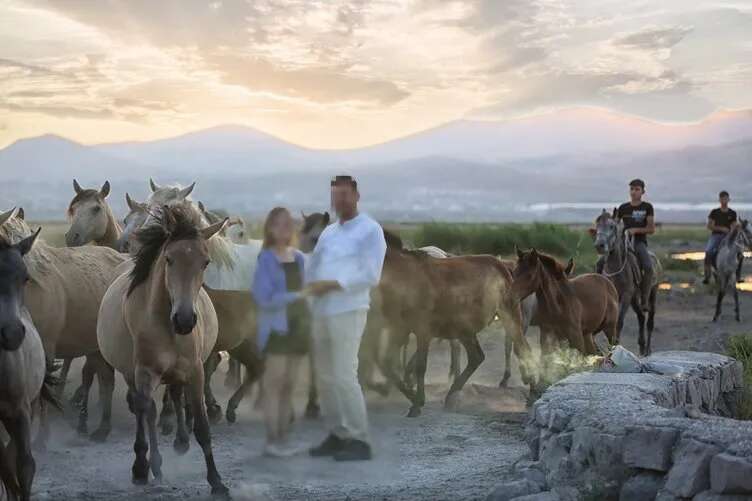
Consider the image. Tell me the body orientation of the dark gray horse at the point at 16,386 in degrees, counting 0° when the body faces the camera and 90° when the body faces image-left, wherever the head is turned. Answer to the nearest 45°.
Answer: approximately 0°

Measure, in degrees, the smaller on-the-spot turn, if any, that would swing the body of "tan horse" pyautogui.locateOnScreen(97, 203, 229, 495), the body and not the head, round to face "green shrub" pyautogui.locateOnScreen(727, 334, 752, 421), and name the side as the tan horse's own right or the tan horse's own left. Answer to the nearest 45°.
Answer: approximately 90° to the tan horse's own left

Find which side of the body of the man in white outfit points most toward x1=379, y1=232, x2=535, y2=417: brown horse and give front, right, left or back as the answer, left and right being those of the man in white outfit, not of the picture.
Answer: back

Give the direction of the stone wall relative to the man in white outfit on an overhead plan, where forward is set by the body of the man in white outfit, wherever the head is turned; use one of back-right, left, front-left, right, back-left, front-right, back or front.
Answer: left

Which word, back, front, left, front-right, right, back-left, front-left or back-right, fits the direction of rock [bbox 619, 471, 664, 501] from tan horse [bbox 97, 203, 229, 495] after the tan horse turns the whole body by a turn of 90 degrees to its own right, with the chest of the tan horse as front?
back-left

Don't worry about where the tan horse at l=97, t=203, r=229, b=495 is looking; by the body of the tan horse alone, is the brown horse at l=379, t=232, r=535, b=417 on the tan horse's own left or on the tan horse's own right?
on the tan horse's own left

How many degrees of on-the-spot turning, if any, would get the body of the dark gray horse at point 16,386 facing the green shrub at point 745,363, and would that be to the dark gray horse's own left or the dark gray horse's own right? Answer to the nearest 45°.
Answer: approximately 90° to the dark gray horse's own left

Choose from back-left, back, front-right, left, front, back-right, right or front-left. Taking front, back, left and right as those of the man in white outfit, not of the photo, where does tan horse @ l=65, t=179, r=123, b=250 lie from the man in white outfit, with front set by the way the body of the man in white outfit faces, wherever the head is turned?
right

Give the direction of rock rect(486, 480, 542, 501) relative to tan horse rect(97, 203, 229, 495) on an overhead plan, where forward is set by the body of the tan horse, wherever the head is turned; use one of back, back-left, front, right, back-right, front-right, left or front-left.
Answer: front-left

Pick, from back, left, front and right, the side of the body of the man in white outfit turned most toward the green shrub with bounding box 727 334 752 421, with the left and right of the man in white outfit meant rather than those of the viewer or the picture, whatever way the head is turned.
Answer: back

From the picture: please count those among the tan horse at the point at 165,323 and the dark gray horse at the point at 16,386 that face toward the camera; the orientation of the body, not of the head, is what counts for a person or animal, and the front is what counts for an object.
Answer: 2
